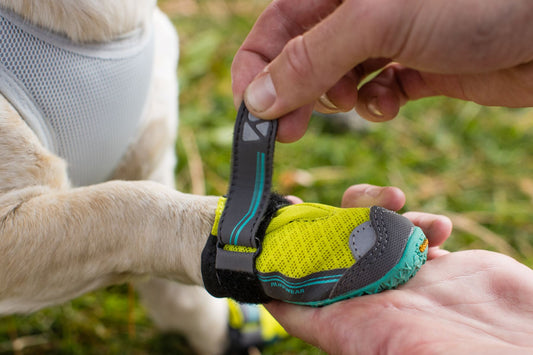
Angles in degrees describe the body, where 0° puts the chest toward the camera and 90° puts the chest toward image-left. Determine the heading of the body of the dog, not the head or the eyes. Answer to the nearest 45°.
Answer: approximately 315°
